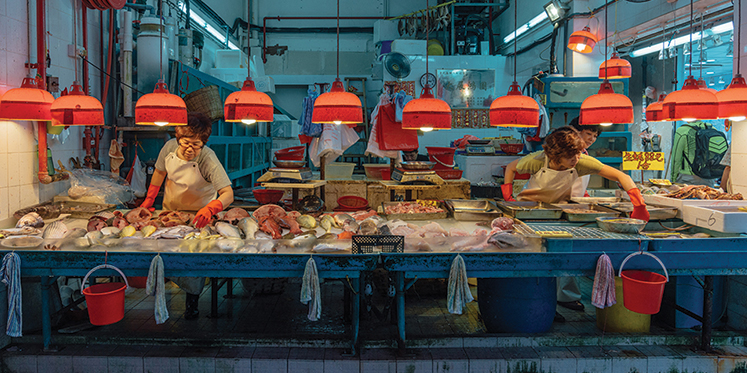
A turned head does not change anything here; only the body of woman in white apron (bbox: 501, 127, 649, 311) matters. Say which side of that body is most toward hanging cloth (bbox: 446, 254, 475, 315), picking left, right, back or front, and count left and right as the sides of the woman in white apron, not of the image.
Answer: front

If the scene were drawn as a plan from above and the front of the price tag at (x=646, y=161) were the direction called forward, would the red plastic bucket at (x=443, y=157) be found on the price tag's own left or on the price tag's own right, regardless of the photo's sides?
on the price tag's own right

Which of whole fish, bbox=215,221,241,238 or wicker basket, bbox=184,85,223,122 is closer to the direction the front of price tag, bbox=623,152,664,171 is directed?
the whole fish

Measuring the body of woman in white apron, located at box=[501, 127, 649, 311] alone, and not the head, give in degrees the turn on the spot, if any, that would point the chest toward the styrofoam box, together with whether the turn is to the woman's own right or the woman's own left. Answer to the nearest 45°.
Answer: approximately 45° to the woman's own left

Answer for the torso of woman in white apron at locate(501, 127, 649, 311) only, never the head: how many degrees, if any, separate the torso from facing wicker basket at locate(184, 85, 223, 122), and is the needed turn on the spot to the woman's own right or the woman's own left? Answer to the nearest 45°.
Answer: approximately 90° to the woman's own right

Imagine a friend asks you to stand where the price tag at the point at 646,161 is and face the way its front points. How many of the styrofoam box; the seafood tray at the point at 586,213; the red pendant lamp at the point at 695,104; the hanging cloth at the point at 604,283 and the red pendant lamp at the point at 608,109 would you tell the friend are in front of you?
5

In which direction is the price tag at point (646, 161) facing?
toward the camera

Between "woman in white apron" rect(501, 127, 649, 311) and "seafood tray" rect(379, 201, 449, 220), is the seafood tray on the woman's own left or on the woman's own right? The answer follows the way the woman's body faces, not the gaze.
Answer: on the woman's own right

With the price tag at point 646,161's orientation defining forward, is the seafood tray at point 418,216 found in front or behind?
in front

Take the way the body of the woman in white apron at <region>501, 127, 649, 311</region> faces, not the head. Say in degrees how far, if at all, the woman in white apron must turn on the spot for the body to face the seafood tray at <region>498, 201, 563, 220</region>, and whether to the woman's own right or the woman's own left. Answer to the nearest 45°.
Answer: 0° — they already face it

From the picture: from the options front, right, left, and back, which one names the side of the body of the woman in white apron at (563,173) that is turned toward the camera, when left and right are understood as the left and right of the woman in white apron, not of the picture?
front

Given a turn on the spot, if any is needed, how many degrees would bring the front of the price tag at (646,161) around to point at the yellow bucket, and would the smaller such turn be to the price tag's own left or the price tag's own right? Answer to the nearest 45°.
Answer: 0° — it already faces it

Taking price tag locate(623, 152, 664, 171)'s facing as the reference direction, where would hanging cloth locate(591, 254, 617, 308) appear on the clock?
The hanging cloth is roughly at 12 o'clock from the price tag.

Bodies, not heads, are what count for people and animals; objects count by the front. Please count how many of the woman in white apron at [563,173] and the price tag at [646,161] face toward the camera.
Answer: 2
